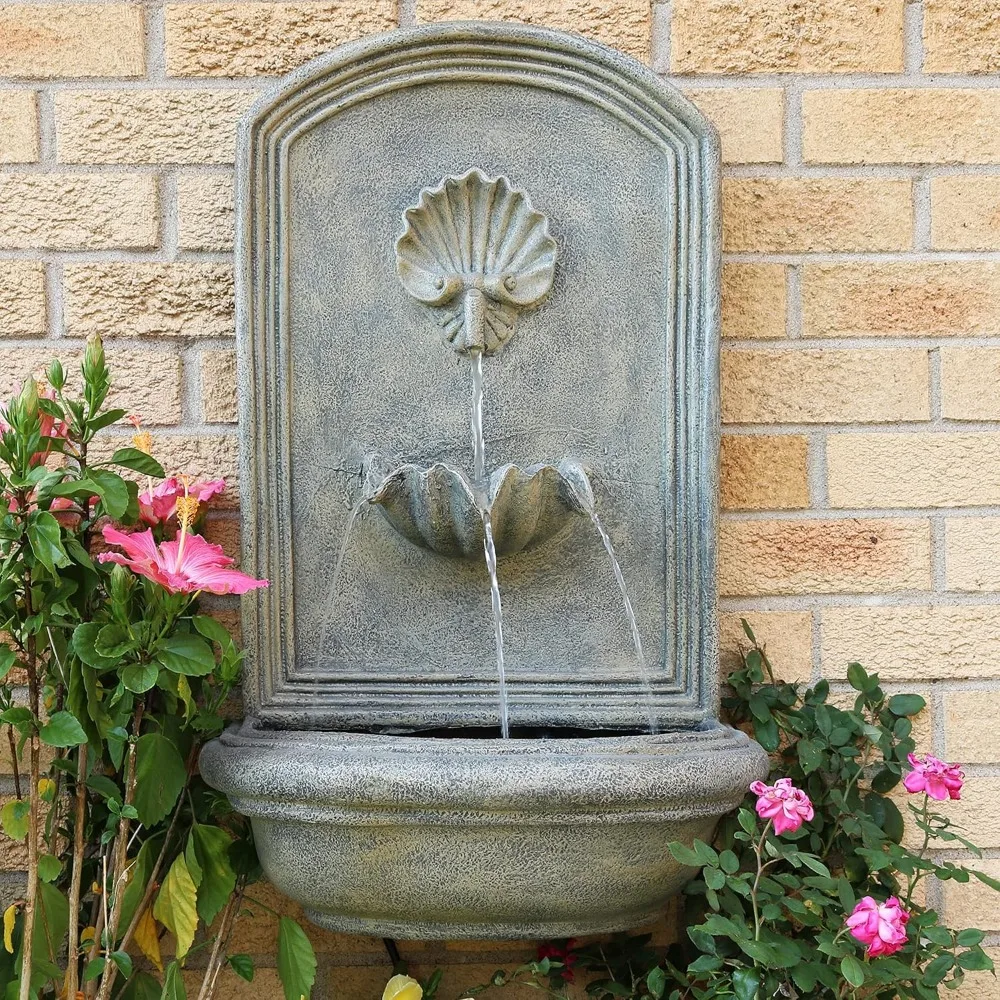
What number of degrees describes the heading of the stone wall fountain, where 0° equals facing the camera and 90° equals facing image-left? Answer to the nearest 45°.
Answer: approximately 0°
